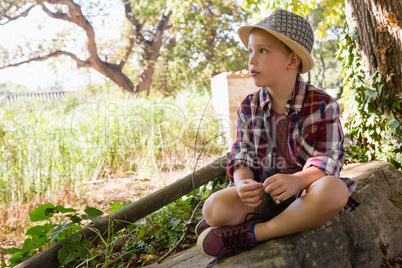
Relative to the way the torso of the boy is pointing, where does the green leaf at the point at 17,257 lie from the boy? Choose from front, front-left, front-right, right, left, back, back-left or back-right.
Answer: front-right

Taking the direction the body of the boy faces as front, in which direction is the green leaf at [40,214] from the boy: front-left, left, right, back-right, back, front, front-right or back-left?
front-right

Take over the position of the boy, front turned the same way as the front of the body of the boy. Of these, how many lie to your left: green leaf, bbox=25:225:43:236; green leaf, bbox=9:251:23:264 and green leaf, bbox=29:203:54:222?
0

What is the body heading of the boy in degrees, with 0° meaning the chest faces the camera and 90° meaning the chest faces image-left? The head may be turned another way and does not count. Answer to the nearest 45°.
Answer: approximately 45°

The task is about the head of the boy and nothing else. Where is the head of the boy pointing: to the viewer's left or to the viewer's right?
to the viewer's left

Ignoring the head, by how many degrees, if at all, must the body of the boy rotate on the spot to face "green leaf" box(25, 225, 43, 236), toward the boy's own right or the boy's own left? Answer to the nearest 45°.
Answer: approximately 45° to the boy's own right
